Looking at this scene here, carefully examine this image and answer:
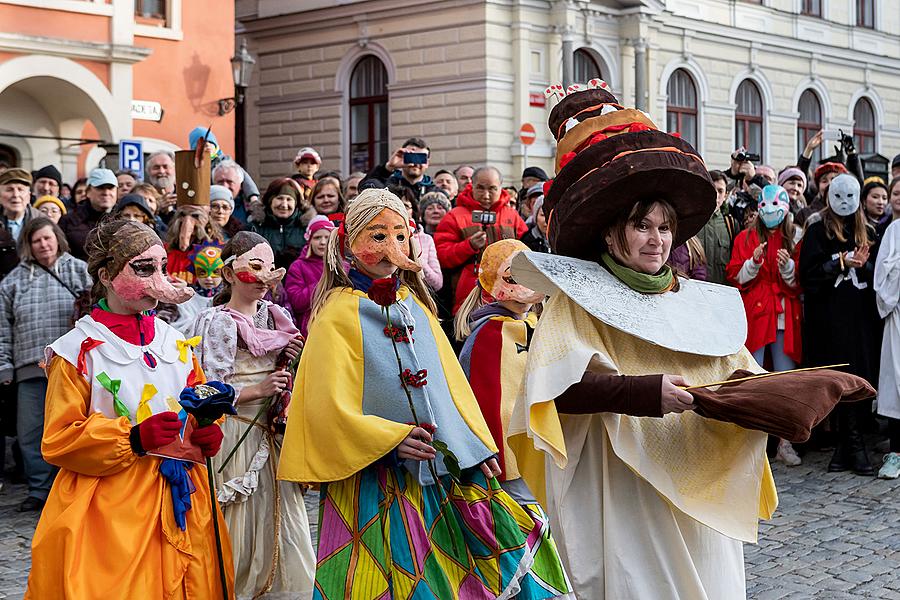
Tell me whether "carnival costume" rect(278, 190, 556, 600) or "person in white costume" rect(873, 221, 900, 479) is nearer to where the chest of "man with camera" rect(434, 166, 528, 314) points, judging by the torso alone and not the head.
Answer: the carnival costume

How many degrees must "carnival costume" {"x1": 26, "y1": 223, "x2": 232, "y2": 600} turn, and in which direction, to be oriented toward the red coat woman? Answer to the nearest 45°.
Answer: approximately 90° to its left

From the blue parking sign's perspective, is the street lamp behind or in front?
behind

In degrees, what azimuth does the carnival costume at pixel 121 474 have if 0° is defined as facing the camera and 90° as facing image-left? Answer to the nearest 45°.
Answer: approximately 315°
